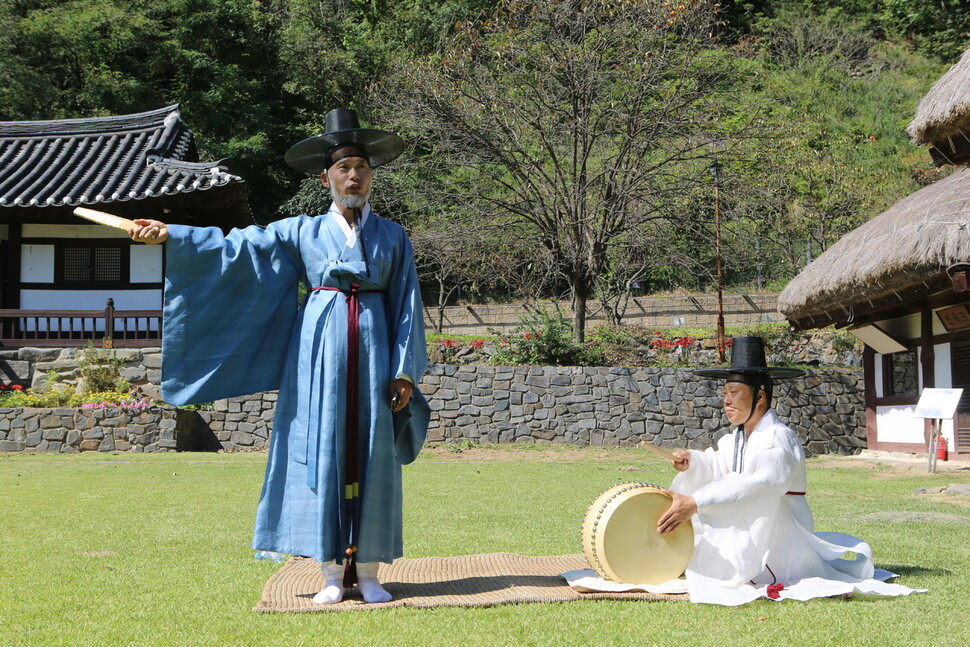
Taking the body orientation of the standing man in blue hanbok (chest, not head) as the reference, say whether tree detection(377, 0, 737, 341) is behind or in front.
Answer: behind

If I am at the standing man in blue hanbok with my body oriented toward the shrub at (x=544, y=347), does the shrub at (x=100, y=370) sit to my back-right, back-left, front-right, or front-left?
front-left

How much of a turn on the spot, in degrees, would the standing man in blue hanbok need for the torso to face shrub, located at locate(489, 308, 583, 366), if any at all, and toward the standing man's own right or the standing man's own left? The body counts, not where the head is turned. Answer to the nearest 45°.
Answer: approximately 180°

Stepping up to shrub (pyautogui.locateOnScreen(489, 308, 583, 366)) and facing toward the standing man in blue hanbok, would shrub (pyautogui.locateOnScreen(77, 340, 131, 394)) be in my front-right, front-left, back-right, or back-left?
front-right

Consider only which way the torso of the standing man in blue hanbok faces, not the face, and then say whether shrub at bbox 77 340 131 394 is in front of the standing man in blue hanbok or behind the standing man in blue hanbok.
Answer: behind

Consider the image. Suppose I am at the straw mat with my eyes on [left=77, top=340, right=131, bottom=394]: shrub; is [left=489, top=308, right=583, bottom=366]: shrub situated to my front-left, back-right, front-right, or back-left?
front-right

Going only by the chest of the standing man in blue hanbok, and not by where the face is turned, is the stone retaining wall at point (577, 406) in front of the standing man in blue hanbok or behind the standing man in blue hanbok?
behind

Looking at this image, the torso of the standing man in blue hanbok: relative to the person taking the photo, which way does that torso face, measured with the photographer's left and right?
facing the viewer
